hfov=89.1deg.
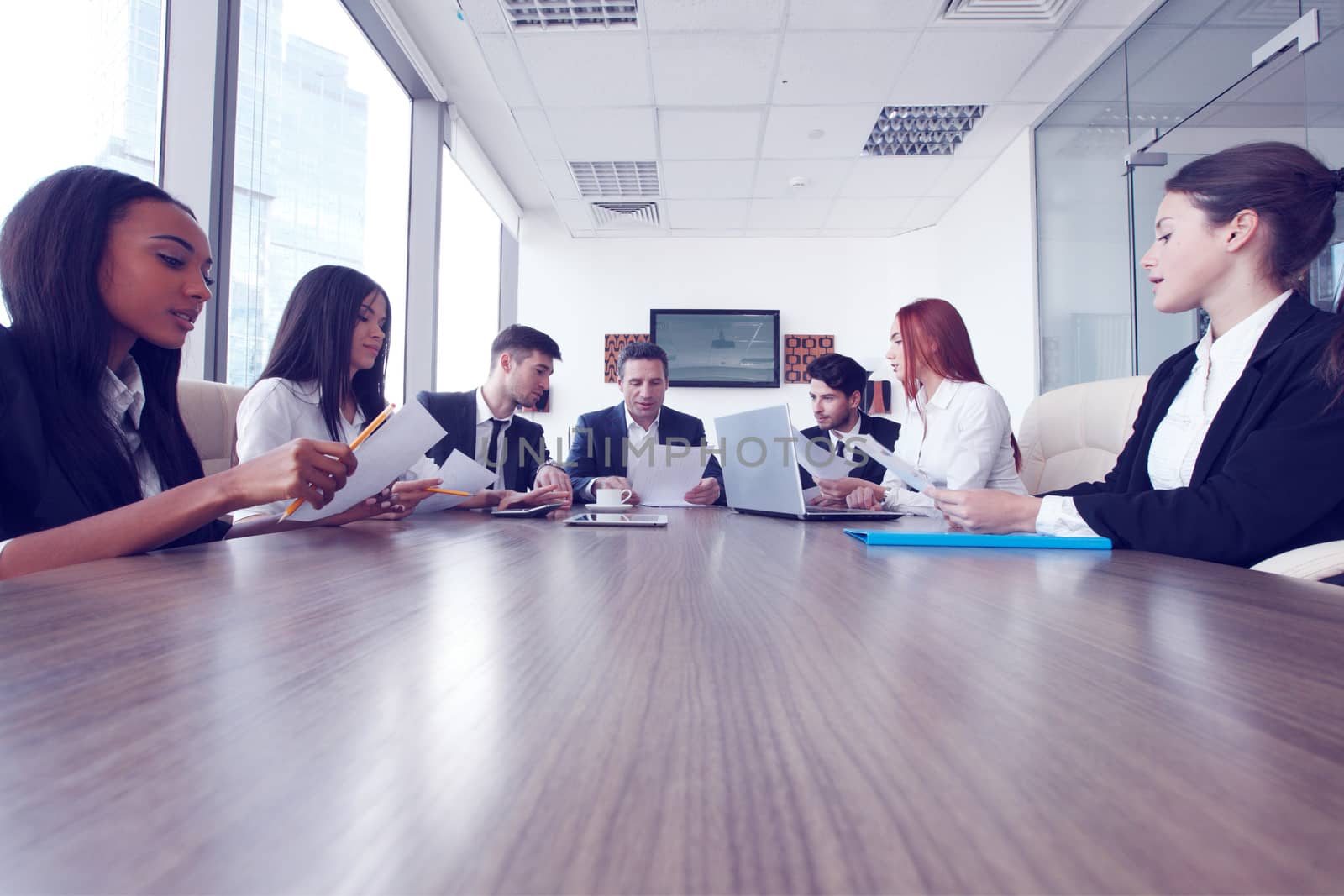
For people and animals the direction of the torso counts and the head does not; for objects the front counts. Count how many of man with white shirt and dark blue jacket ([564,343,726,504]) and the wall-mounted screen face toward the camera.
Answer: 2

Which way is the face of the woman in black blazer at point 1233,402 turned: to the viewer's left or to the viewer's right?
to the viewer's left

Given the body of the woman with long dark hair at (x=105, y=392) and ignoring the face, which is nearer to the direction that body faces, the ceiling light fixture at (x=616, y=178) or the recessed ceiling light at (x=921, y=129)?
the recessed ceiling light

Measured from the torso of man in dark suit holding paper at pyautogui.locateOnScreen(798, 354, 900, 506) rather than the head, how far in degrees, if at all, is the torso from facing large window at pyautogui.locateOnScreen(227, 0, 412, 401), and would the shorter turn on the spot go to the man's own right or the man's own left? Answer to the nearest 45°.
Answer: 0° — they already face it

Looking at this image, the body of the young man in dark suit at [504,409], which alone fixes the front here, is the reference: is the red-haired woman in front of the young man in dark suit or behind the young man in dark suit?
in front

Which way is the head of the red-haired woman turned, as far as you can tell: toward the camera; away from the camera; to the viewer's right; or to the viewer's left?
to the viewer's left

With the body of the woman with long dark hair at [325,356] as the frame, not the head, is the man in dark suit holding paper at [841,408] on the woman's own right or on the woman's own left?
on the woman's own left

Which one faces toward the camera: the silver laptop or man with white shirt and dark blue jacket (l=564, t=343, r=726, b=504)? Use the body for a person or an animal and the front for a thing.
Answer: the man with white shirt and dark blue jacket

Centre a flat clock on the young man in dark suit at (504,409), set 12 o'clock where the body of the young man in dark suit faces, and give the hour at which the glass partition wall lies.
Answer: The glass partition wall is roughly at 11 o'clock from the young man in dark suit.

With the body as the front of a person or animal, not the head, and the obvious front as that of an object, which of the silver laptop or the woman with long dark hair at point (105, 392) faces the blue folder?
the woman with long dark hair

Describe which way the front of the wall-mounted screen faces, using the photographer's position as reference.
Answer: facing the viewer

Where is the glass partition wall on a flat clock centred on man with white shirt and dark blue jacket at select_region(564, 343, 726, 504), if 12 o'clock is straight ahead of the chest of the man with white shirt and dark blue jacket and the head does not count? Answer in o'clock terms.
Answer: The glass partition wall is roughly at 9 o'clock from the man with white shirt and dark blue jacket.

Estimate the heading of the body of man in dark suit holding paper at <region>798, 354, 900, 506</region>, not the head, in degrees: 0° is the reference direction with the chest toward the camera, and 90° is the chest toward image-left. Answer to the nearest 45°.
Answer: approximately 45°

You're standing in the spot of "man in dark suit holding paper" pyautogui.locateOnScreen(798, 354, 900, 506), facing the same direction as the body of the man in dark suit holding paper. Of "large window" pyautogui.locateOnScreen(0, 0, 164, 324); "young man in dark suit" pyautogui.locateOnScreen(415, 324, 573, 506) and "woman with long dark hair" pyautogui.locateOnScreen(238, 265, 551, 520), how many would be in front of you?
3

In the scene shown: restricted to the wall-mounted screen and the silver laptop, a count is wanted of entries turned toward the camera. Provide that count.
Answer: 1

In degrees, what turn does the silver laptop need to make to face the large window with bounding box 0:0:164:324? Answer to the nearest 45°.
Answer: approximately 135° to its left

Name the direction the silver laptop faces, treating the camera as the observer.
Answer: facing away from the viewer and to the right of the viewer

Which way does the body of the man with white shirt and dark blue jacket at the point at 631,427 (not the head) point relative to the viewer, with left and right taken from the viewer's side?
facing the viewer

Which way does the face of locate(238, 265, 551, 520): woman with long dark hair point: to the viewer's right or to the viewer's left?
to the viewer's right

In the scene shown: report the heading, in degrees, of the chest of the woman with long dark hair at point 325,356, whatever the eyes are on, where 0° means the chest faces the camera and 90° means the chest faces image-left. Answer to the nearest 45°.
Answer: approximately 315°

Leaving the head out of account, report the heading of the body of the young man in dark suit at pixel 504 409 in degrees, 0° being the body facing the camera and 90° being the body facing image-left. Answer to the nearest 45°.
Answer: approximately 315°
